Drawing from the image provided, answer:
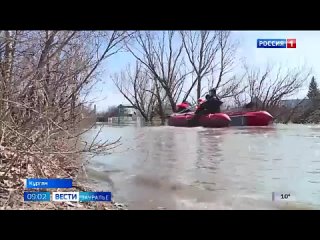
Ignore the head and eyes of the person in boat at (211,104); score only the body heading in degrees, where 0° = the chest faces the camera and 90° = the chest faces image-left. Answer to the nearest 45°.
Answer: approximately 90°
